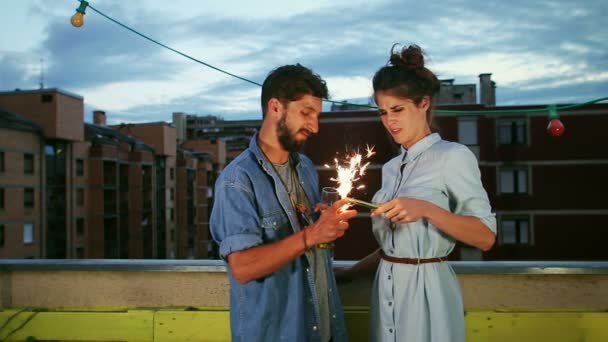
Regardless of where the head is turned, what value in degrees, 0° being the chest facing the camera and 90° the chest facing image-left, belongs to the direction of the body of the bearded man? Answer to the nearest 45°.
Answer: approximately 315°

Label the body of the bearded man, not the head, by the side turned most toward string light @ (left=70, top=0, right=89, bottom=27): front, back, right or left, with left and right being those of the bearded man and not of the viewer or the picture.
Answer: back

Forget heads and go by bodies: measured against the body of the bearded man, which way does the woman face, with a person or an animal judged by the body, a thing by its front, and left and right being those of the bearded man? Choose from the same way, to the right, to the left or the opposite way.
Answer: to the right

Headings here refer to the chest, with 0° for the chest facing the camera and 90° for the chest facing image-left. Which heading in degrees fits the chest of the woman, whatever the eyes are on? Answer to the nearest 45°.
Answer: approximately 45°

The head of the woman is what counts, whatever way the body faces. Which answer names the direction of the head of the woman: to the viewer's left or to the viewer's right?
to the viewer's left

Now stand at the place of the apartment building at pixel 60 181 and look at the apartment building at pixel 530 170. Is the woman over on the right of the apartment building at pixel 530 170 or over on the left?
right
